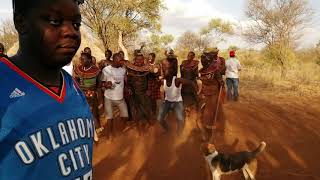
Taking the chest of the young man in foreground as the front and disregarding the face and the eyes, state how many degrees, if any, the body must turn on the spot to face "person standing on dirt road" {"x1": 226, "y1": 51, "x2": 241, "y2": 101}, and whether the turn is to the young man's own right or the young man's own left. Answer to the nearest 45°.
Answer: approximately 90° to the young man's own left

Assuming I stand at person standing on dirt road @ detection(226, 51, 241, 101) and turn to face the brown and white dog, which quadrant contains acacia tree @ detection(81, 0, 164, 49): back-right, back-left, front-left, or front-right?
back-right

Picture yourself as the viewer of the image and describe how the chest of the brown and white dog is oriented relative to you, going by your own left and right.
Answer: facing to the left of the viewer

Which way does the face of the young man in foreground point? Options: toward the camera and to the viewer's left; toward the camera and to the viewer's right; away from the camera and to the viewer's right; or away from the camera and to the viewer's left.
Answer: toward the camera and to the viewer's right

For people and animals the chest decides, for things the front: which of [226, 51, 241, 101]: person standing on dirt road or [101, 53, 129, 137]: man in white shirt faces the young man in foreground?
the man in white shirt

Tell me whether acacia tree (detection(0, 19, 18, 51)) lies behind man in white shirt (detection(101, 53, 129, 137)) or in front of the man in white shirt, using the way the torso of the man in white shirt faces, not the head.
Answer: behind

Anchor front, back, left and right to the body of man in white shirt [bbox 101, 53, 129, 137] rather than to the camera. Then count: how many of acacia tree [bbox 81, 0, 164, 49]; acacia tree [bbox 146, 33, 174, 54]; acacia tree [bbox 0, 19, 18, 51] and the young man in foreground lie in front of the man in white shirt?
1

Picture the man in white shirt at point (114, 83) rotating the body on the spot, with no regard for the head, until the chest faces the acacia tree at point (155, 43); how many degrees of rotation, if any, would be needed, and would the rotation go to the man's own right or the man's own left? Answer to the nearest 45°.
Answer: approximately 180°
